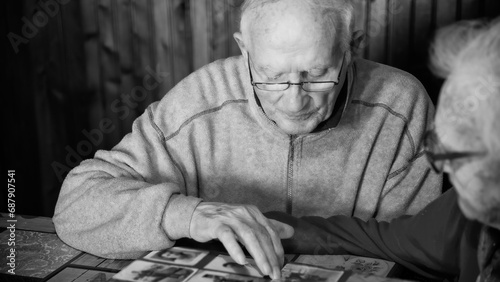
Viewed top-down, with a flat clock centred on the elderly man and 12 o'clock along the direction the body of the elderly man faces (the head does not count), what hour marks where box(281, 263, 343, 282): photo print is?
The photo print is roughly at 12 o'clock from the elderly man.

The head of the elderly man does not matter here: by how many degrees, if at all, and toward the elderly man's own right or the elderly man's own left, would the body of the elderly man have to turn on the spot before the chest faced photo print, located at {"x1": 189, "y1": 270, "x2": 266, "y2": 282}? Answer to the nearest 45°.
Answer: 0° — they already face it

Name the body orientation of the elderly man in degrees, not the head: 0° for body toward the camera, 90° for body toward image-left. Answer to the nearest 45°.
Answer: approximately 0°

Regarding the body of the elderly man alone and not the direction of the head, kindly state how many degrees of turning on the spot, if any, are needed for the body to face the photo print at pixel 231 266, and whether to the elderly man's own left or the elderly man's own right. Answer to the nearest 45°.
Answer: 0° — they already face it

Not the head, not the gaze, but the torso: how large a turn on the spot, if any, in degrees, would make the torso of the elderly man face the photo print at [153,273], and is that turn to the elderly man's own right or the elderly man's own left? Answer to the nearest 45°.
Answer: approximately 45° to the elderly man's own right

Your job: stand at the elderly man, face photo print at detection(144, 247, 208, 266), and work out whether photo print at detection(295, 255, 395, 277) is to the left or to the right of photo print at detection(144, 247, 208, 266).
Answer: left

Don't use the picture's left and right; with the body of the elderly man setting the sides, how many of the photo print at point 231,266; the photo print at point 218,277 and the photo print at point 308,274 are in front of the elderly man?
3
